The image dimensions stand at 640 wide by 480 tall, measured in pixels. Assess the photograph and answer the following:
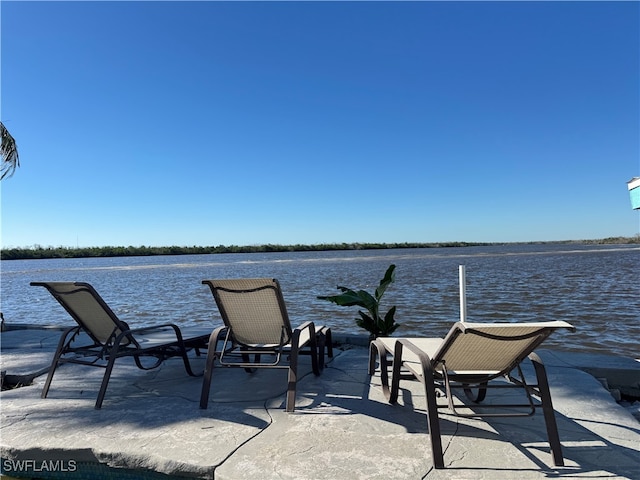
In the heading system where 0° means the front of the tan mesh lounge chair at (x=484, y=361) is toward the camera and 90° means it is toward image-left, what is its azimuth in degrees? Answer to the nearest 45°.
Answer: approximately 135°

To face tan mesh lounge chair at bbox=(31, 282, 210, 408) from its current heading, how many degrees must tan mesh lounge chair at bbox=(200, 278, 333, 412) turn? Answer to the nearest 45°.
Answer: approximately 135° to its left

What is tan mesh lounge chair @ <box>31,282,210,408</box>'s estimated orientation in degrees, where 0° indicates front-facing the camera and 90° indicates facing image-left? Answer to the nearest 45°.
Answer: approximately 225°

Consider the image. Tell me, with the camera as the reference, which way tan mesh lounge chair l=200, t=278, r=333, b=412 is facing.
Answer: facing away from the viewer and to the right of the viewer

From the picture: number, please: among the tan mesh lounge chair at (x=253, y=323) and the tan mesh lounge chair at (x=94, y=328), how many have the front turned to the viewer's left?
0

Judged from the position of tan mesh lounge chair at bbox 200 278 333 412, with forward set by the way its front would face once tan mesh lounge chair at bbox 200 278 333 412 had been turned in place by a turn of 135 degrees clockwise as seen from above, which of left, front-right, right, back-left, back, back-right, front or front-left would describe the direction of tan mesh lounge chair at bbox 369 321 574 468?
front-left

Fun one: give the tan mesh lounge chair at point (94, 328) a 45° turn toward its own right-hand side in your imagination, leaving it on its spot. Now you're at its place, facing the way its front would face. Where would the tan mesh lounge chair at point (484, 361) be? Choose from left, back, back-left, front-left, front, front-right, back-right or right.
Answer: front-right
